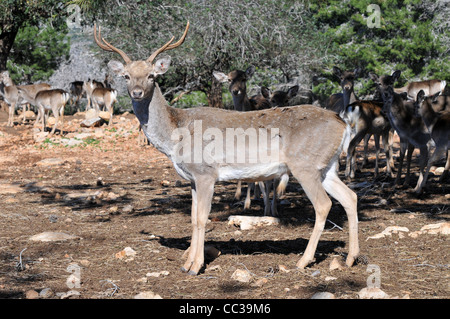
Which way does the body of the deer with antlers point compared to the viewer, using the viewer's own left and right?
facing to the left of the viewer

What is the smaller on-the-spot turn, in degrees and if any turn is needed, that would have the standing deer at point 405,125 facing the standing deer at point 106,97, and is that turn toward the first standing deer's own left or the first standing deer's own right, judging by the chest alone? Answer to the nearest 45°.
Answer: approximately 90° to the first standing deer's own right

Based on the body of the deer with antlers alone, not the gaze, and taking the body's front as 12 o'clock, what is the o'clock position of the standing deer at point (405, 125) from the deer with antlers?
The standing deer is roughly at 4 o'clock from the deer with antlers.

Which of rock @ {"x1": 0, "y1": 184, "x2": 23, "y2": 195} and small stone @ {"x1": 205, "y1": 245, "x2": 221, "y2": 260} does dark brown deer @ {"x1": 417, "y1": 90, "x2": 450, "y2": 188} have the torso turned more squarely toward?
the rock

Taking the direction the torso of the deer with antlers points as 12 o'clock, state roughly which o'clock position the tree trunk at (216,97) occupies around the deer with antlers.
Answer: The tree trunk is roughly at 3 o'clock from the deer with antlers.

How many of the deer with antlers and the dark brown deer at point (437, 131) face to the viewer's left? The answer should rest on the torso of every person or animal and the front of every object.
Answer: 2

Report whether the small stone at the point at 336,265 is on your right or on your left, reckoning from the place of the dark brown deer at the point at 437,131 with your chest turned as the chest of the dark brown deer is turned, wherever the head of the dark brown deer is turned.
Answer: on your left

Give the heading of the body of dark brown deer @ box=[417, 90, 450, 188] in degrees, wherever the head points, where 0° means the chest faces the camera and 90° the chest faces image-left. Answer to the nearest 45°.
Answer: approximately 90°
